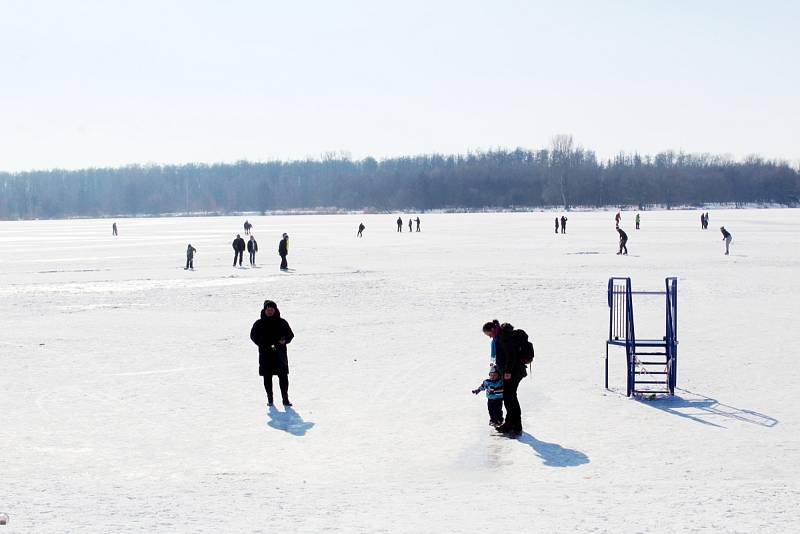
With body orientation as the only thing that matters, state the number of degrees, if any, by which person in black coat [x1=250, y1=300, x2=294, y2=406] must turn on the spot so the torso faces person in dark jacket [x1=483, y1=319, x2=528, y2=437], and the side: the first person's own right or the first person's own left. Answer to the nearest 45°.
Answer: approximately 45° to the first person's own left

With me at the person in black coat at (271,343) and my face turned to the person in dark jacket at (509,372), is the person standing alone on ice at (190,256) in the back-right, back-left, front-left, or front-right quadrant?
back-left

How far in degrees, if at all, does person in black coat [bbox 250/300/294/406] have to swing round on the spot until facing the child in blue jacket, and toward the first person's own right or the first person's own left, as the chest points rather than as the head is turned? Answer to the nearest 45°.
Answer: approximately 45° to the first person's own left

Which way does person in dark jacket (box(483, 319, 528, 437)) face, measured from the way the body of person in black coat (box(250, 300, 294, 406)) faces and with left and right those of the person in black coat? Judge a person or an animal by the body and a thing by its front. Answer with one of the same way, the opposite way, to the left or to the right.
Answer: to the right

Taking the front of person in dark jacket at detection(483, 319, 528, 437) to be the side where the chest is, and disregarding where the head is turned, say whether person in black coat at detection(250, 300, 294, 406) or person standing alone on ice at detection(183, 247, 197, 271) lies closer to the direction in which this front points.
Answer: the person in black coat

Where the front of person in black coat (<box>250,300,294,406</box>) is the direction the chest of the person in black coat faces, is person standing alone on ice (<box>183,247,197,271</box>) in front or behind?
behind

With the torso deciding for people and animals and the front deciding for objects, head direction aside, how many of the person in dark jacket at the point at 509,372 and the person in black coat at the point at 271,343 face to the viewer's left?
1

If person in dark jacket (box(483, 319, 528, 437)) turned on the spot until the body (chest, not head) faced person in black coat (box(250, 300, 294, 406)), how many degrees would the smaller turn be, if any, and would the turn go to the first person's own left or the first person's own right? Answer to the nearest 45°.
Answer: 0° — they already face them

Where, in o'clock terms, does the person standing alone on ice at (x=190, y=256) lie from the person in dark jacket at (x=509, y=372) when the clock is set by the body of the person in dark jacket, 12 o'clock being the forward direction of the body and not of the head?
The person standing alone on ice is roughly at 2 o'clock from the person in dark jacket.

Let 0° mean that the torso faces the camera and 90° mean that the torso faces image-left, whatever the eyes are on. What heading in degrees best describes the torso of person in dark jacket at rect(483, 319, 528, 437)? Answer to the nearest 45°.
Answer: approximately 90°
